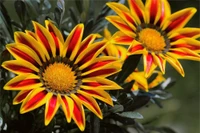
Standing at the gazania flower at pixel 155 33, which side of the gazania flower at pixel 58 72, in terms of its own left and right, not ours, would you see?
left

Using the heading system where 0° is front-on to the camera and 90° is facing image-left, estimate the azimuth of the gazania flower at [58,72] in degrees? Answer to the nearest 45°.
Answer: approximately 0°
